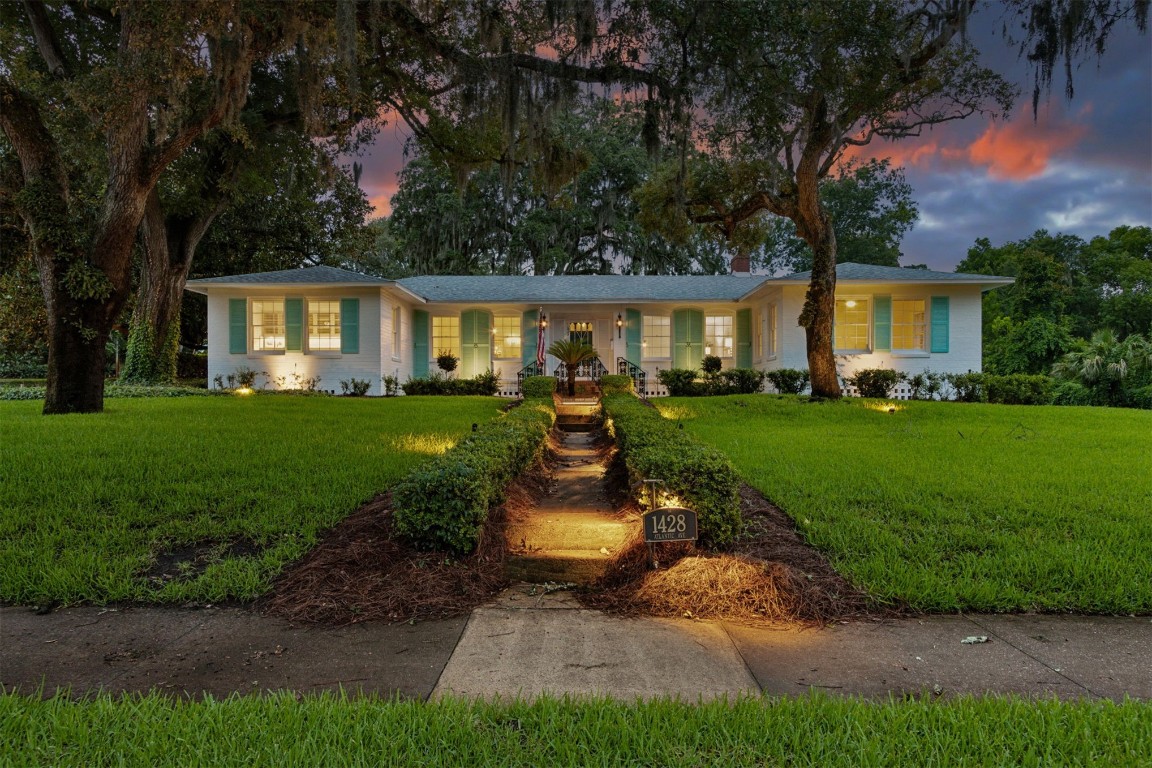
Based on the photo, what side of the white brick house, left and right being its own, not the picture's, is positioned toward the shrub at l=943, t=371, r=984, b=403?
left

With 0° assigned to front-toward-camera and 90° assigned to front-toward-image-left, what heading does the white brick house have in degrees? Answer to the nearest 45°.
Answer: approximately 0°

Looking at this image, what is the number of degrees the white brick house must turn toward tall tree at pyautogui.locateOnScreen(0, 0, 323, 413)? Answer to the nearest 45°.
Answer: approximately 45° to its right

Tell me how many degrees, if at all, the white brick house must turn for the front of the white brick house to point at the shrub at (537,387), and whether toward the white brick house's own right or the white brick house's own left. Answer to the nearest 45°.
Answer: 0° — it already faces it

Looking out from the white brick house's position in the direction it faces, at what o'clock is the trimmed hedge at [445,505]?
The trimmed hedge is roughly at 12 o'clock from the white brick house.

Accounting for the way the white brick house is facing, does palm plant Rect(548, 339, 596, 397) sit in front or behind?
in front

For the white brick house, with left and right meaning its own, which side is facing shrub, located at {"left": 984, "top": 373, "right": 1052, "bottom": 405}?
left

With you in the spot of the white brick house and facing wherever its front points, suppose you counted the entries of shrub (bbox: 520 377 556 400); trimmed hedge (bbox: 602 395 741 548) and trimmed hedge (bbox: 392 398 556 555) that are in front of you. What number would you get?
3

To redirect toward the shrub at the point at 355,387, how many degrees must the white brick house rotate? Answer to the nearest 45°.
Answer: approximately 90° to its right
